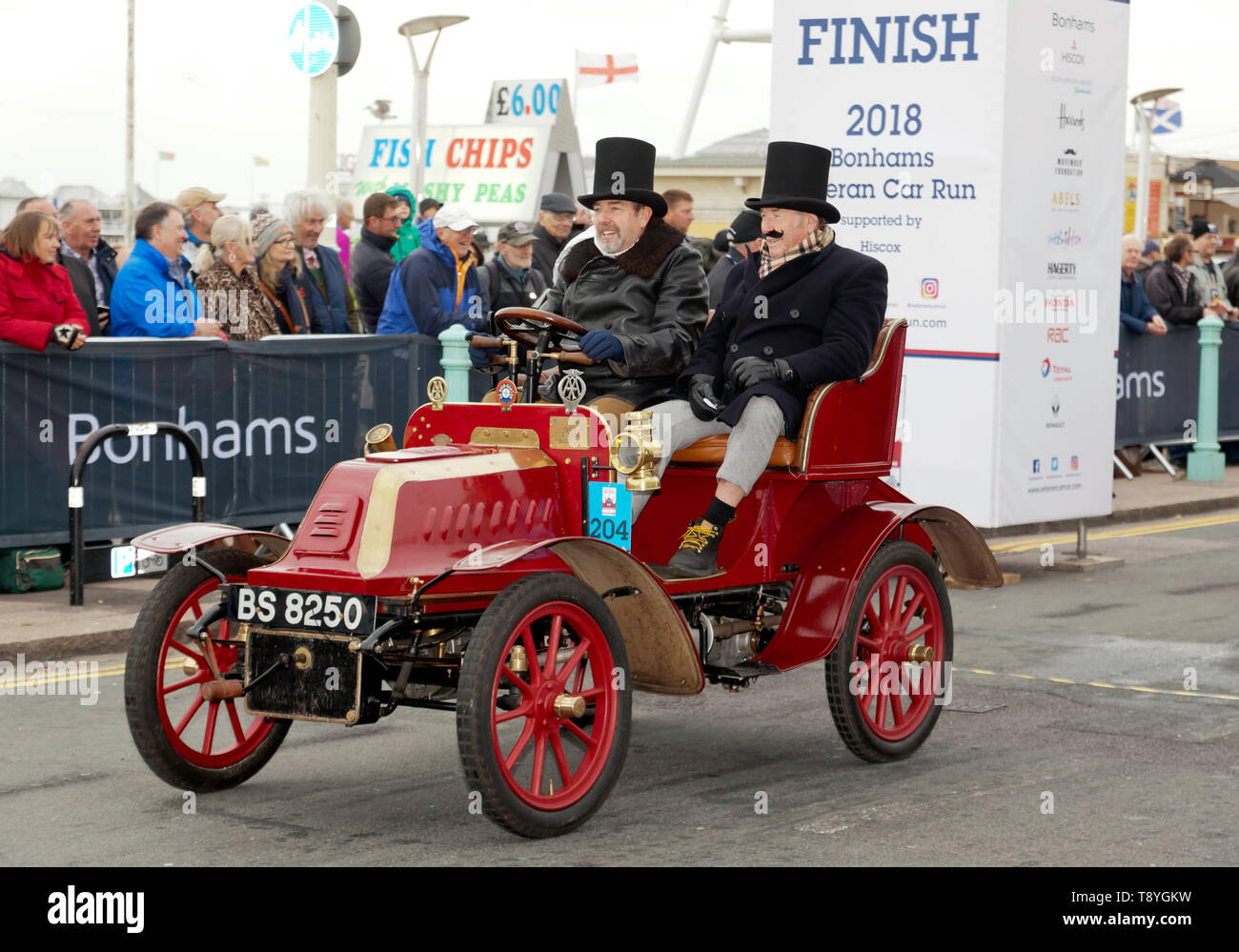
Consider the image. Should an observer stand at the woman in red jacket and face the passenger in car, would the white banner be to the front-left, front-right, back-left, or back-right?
front-left

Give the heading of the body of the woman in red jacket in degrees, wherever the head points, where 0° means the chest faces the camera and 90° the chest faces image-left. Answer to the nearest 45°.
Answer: approximately 315°

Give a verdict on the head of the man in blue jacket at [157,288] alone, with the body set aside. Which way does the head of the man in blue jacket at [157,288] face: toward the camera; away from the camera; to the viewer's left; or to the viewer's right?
to the viewer's right

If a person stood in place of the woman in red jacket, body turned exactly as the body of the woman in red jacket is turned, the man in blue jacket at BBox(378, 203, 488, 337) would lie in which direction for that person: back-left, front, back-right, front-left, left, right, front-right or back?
left

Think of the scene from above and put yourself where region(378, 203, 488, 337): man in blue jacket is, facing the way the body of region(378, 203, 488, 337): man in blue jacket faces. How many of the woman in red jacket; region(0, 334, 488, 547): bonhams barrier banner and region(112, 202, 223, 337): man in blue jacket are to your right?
3

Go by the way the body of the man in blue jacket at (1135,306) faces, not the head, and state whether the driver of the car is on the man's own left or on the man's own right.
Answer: on the man's own right

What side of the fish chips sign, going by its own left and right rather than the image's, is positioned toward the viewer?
front

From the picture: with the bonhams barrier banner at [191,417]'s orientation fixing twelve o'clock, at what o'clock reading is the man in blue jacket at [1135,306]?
The man in blue jacket is roughly at 8 o'clock from the bonhams barrier banner.

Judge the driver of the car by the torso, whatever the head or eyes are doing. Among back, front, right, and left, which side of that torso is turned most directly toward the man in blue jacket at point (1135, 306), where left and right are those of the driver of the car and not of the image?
back

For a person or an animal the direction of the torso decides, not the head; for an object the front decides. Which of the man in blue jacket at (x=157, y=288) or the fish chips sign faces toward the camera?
the fish chips sign

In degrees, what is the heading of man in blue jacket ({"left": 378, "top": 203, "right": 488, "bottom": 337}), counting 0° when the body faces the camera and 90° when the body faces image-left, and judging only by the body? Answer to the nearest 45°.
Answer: approximately 315°

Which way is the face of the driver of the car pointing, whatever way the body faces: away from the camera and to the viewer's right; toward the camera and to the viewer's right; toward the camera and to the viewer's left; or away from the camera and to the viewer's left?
toward the camera and to the viewer's left

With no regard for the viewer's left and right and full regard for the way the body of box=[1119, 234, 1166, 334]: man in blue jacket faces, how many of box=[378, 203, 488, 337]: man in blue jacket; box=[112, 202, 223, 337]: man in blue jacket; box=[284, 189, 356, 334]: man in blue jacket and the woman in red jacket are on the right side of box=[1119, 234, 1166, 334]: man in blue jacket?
4

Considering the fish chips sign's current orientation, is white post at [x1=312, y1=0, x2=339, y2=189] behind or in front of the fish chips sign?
in front

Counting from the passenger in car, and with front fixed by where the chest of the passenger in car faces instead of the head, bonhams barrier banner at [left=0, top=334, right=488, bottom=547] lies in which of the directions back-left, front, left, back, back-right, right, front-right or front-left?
right

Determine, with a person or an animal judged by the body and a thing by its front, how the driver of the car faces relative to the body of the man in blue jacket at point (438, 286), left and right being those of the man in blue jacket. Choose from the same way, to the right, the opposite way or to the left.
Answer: to the right

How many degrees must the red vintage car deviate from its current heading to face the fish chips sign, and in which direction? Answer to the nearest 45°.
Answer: approximately 135° to its right
